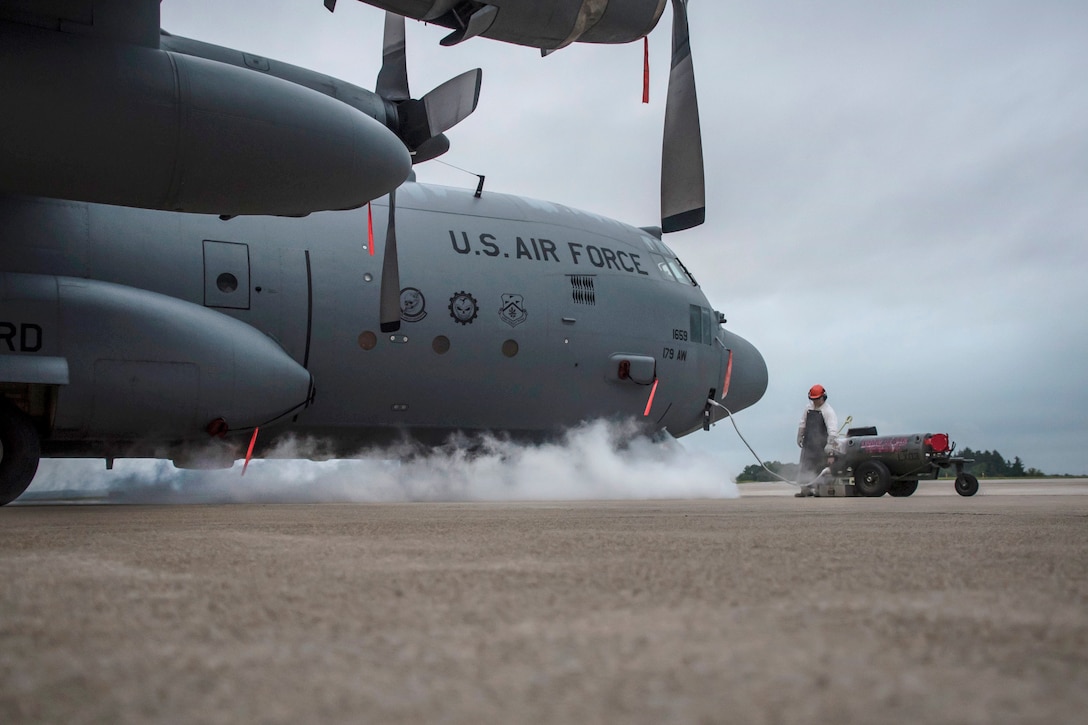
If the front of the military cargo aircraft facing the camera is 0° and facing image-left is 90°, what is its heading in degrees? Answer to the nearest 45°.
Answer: approximately 270°

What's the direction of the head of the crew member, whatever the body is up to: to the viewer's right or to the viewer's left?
to the viewer's left

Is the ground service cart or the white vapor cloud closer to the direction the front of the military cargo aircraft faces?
the ground service cart

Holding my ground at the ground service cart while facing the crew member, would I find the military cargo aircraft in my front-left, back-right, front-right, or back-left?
front-left

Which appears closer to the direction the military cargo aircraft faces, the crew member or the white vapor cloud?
the crew member

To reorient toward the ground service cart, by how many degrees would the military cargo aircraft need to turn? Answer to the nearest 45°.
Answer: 0° — it already faces it

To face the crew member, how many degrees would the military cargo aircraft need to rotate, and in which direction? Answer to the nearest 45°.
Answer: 0° — it already faces them
